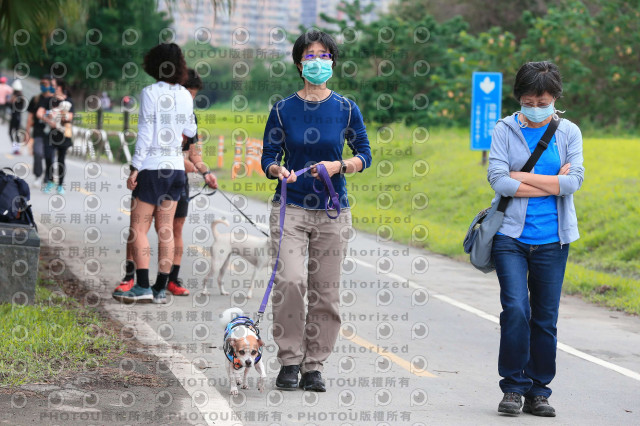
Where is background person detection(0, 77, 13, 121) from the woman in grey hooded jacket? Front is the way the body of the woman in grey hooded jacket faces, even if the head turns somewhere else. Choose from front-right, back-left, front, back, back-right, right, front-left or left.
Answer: back-right

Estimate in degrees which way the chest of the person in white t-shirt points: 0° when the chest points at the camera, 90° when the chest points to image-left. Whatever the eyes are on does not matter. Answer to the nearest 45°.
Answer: approximately 135°

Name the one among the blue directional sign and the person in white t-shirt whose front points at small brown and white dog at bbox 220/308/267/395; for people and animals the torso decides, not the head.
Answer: the blue directional sign

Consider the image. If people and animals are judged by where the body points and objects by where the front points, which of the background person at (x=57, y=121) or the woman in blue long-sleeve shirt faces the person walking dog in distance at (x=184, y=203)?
the background person

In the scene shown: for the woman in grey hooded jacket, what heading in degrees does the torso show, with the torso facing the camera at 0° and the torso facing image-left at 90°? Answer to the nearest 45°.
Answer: approximately 0°

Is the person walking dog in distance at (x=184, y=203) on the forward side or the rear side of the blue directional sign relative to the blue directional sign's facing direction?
on the forward side

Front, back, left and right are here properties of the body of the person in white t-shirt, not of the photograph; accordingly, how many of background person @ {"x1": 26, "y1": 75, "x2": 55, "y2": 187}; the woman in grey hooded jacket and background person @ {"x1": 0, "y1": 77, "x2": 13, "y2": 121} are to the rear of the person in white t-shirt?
1

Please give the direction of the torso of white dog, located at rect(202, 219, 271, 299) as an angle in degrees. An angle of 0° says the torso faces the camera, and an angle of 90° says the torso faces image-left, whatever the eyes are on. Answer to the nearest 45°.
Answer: approximately 270°

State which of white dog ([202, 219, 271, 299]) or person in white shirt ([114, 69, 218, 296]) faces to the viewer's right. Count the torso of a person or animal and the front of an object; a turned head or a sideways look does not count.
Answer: the white dog
